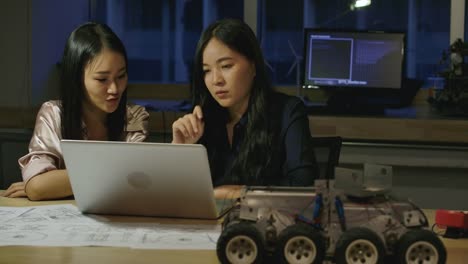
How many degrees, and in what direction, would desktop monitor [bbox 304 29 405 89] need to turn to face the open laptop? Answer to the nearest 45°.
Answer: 0° — it already faces it

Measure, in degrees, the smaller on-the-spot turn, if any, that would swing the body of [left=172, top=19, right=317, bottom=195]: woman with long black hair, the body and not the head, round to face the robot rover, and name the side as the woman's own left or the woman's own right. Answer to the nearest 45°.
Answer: approximately 45° to the woman's own left

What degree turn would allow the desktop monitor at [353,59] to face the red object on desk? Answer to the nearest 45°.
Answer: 0° — it already faces it

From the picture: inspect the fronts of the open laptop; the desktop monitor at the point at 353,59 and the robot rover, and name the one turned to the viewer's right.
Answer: the robot rover

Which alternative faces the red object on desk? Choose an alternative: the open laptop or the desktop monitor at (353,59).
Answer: the desktop monitor

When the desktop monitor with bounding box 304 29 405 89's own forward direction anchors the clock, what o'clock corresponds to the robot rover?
The robot rover is roughly at 12 o'clock from the desktop monitor.

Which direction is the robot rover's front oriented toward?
to the viewer's right

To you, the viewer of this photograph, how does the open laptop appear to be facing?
facing away from the viewer

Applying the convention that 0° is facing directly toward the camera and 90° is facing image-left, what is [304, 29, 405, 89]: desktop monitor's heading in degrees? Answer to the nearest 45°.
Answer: approximately 0°

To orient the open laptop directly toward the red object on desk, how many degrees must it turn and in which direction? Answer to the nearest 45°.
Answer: approximately 90° to its right

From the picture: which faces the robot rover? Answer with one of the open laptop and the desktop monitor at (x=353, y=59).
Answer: the desktop monitor
